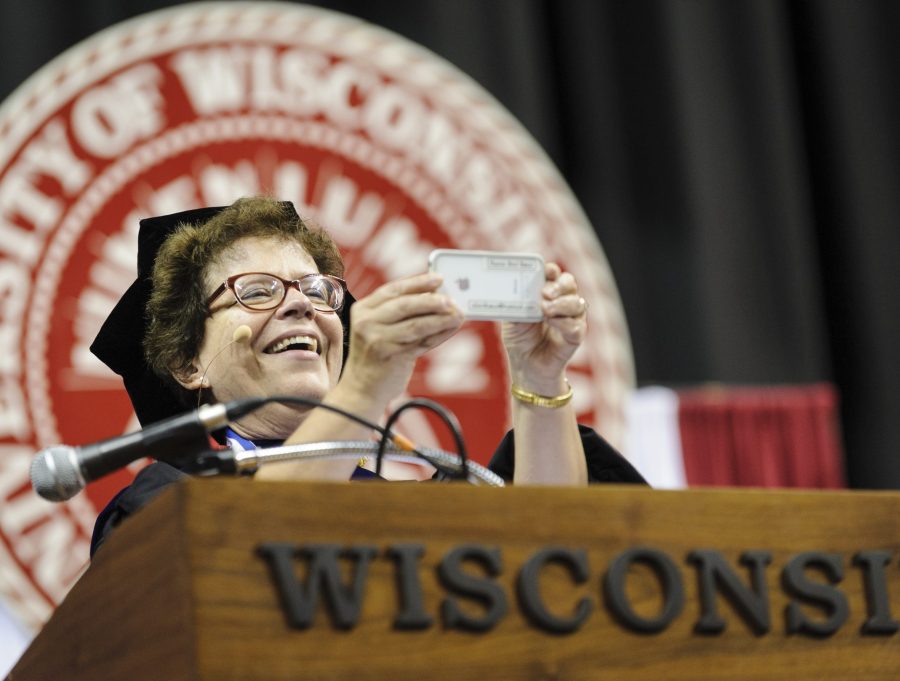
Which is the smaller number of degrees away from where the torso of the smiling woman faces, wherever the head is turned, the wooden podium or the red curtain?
the wooden podium

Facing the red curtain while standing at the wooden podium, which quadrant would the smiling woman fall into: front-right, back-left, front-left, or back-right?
front-left

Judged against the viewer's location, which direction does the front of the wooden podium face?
facing the viewer

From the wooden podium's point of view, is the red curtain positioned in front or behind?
behind

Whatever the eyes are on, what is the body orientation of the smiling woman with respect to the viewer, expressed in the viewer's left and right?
facing the viewer and to the right of the viewer

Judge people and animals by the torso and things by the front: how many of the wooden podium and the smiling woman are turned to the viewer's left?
0

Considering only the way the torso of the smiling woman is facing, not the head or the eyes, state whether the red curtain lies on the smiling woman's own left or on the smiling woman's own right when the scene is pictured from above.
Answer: on the smiling woman's own left

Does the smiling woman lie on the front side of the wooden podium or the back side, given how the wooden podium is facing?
on the back side
